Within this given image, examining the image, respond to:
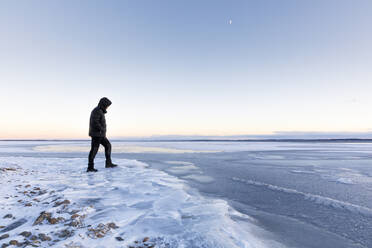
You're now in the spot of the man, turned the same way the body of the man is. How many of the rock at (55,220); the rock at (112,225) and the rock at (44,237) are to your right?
3

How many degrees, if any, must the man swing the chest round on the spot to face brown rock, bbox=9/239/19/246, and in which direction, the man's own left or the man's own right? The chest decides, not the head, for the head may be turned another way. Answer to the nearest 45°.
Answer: approximately 90° to the man's own right

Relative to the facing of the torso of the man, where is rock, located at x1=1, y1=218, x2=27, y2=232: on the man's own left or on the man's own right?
on the man's own right

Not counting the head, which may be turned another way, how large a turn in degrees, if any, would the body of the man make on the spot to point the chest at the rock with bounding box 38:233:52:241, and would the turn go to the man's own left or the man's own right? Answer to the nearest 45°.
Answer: approximately 90° to the man's own right

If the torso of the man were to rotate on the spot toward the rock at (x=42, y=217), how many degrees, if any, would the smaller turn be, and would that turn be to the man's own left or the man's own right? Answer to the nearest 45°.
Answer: approximately 90° to the man's own right

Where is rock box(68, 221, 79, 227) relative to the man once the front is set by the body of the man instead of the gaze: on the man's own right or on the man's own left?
on the man's own right

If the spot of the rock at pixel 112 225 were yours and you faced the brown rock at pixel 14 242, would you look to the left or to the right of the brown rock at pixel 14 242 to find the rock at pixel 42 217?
right

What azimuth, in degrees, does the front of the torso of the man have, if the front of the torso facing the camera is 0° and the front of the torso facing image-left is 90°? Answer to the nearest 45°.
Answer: approximately 270°

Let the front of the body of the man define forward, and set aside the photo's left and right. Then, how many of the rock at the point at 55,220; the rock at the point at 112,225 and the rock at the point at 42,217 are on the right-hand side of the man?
3
